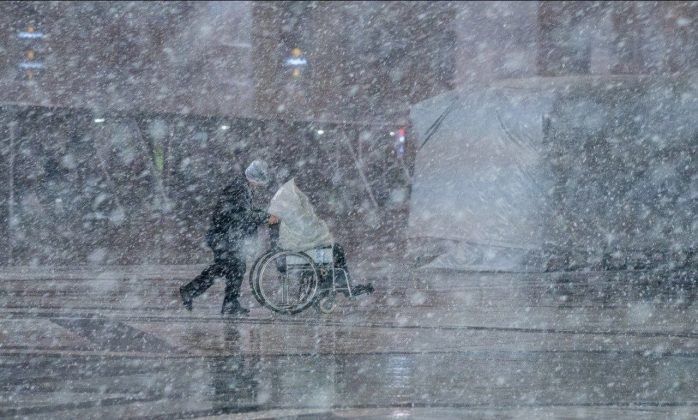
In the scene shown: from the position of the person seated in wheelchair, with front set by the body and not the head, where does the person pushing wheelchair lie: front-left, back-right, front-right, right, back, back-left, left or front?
back

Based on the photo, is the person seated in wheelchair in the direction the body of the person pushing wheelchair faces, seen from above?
yes

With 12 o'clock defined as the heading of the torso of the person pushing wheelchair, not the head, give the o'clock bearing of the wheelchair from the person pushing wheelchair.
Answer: The wheelchair is roughly at 12 o'clock from the person pushing wheelchair.

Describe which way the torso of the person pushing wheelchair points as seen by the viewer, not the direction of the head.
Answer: to the viewer's right

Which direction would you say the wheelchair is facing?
to the viewer's right

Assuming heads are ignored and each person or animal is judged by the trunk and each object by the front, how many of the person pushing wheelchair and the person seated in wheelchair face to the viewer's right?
2

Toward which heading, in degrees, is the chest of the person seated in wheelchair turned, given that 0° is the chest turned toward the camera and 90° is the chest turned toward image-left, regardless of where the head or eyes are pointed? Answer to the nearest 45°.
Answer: approximately 270°
